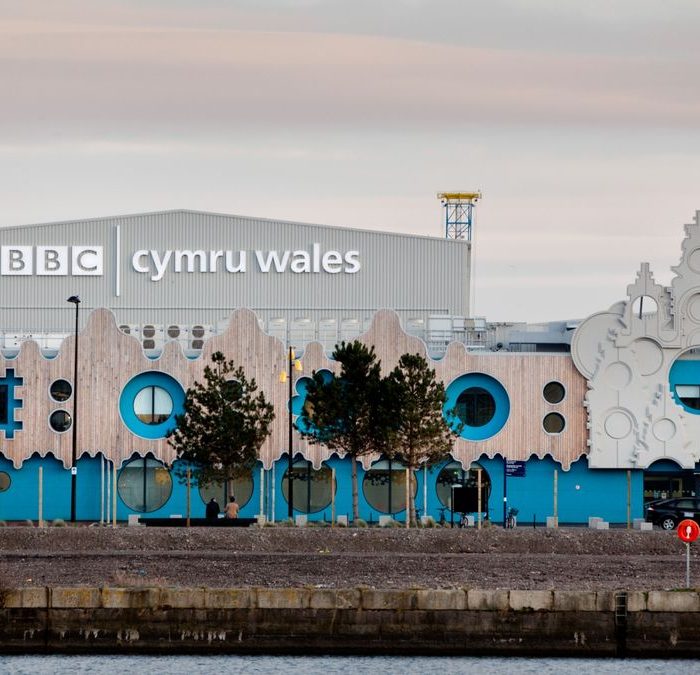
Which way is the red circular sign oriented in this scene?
toward the camera
